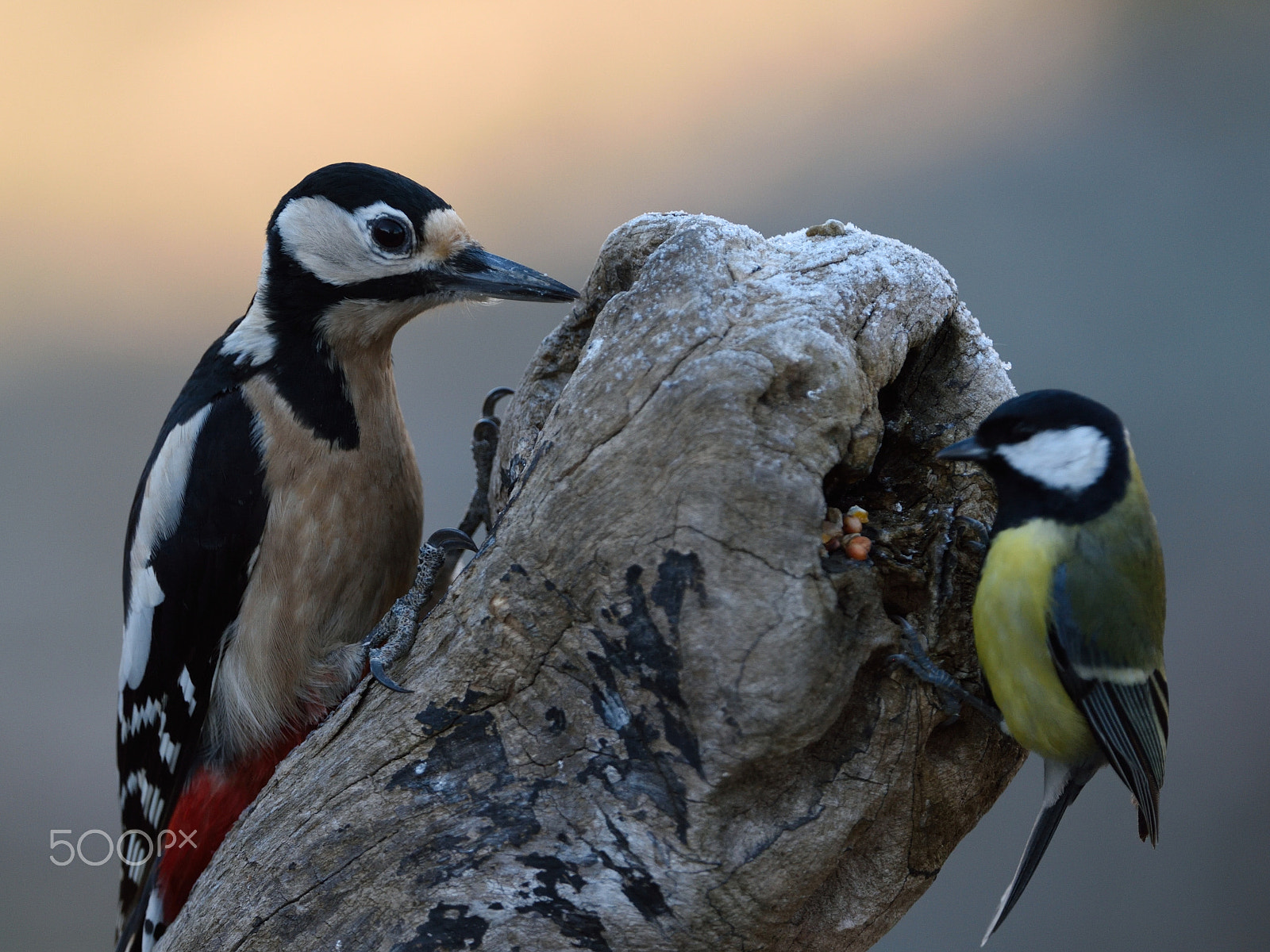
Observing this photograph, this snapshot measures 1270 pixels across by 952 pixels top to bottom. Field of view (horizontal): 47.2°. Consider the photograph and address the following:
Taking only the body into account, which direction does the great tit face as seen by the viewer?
to the viewer's left

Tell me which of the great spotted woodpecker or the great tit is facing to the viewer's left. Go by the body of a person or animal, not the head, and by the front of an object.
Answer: the great tit

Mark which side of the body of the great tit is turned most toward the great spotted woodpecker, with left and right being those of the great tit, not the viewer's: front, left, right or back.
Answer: front

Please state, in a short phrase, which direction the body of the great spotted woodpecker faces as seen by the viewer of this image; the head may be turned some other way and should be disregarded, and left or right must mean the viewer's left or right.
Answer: facing to the right of the viewer
